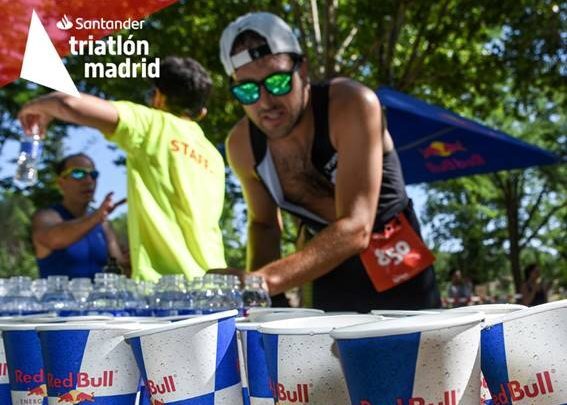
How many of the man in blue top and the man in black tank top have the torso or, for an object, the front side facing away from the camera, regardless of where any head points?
0

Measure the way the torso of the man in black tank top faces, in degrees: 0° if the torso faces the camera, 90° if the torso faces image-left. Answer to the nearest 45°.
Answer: approximately 45°

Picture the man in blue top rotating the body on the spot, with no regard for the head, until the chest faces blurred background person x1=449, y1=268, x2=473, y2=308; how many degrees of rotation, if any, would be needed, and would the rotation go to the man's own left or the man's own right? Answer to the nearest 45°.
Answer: approximately 90° to the man's own left

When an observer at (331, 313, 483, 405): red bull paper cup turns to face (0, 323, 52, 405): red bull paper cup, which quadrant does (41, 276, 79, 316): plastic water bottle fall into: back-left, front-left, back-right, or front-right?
front-right

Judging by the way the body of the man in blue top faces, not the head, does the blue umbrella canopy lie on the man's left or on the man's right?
on the man's left

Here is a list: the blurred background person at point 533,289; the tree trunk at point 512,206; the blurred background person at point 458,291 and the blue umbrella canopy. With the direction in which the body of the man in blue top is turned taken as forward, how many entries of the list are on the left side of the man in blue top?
4

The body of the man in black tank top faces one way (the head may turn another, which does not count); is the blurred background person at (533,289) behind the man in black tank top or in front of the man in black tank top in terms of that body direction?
behind

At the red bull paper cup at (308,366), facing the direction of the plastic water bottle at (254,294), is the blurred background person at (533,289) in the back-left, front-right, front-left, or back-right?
front-right

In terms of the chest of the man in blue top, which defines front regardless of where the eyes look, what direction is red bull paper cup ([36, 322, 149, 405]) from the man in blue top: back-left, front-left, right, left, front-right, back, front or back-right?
front-right

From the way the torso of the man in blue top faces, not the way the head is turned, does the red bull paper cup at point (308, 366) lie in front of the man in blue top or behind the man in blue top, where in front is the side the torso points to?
in front

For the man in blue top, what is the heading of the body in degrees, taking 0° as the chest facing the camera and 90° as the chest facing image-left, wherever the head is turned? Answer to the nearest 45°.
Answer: approximately 315°
